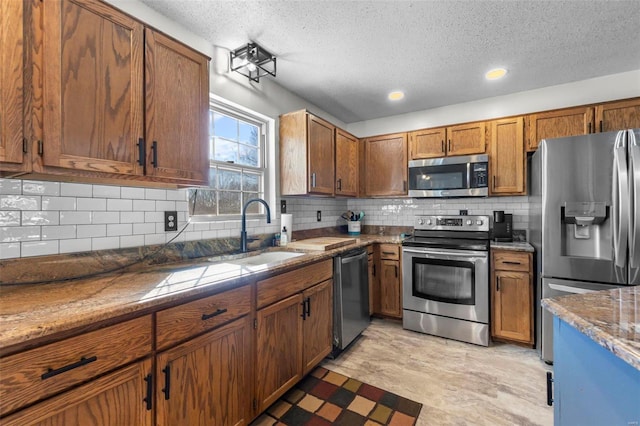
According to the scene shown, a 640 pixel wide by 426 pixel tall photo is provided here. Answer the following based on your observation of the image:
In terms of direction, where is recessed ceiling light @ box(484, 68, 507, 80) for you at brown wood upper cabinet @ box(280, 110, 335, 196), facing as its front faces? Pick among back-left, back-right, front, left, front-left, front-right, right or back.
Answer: front-left

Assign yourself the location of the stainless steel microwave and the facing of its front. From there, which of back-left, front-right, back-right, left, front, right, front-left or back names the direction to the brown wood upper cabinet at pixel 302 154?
front-right

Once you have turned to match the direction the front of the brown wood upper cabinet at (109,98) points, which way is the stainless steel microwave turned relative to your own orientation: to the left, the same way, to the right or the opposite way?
to the right

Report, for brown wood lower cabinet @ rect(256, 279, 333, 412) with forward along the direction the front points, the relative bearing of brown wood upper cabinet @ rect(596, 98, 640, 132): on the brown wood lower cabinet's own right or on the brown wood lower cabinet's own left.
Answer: on the brown wood lower cabinet's own left

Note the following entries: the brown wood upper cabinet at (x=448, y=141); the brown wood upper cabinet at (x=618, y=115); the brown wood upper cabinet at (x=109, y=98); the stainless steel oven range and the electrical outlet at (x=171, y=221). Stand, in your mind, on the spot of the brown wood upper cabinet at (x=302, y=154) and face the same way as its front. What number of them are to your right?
2

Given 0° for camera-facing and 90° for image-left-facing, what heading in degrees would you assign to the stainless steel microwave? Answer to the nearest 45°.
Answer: approximately 0°

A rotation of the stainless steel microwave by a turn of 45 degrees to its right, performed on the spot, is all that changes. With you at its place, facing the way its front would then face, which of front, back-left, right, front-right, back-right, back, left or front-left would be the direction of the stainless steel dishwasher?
front

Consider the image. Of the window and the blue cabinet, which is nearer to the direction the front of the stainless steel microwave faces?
the blue cabinet

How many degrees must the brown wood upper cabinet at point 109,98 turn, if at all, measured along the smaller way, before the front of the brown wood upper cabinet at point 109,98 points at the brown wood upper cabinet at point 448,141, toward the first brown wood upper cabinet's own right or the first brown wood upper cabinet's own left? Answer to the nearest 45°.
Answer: approximately 45° to the first brown wood upper cabinet's own left

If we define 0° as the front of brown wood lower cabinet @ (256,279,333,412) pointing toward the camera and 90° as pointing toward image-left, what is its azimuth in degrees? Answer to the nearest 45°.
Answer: approximately 315°

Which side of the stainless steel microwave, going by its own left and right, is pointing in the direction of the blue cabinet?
front

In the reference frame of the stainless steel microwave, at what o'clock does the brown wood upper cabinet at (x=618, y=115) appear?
The brown wood upper cabinet is roughly at 9 o'clock from the stainless steel microwave.
